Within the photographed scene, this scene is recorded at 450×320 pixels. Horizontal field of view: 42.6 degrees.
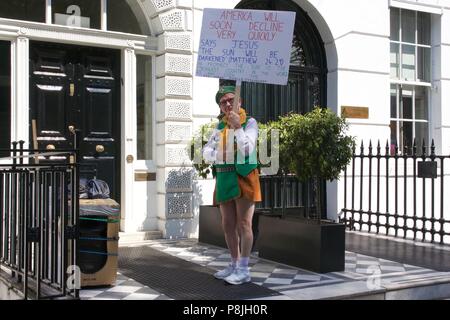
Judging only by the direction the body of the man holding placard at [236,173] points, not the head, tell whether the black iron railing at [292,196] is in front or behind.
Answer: behind

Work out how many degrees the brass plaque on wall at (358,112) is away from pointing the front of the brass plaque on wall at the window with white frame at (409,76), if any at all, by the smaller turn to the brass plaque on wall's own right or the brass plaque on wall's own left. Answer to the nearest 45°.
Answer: approximately 135° to the brass plaque on wall's own left

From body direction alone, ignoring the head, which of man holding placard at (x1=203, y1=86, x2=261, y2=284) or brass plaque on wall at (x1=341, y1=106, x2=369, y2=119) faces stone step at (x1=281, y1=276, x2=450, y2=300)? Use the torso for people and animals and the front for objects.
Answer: the brass plaque on wall

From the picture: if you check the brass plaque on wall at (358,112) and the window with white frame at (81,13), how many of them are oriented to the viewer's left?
0
